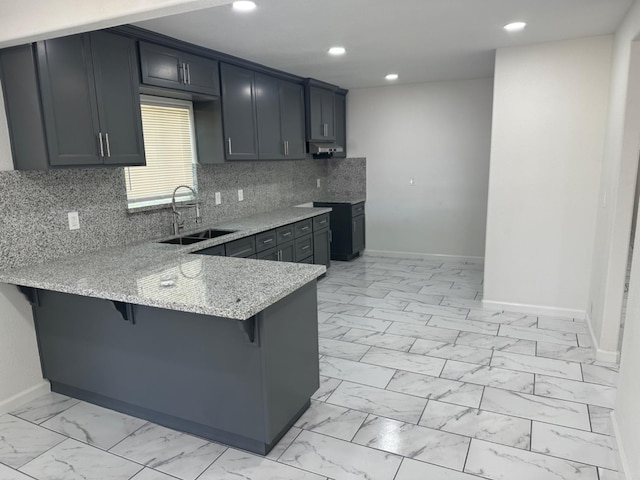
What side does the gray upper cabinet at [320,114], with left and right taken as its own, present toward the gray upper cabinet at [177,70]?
right

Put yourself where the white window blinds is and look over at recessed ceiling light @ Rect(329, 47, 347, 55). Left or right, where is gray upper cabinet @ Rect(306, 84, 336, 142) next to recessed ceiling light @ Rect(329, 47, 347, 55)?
left

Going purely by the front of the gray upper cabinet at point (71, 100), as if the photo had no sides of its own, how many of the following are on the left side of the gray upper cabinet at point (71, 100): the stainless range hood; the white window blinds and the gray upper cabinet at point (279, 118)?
3

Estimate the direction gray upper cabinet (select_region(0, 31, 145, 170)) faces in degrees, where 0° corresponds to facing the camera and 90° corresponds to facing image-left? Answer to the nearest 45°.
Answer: approximately 315°

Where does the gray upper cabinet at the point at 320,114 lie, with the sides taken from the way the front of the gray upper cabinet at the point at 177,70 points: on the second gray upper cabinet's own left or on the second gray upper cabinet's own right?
on the second gray upper cabinet's own left

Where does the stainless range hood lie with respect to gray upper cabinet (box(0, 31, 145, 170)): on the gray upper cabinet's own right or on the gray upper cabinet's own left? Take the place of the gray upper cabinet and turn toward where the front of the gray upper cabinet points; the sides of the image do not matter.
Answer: on the gray upper cabinet's own left

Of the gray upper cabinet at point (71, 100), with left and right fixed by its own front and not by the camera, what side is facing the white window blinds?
left

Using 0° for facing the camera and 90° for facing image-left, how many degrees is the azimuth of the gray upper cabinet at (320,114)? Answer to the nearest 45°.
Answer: approximately 315°

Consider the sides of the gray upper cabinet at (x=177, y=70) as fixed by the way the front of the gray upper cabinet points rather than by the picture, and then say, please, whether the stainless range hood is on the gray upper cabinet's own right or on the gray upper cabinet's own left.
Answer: on the gray upper cabinet's own left

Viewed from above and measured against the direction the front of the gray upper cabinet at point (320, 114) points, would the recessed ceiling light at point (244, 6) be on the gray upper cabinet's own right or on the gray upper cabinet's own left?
on the gray upper cabinet's own right
